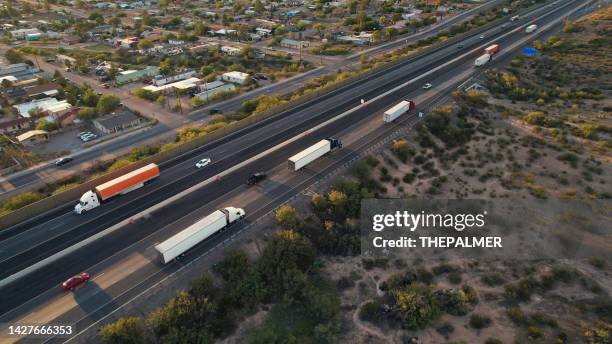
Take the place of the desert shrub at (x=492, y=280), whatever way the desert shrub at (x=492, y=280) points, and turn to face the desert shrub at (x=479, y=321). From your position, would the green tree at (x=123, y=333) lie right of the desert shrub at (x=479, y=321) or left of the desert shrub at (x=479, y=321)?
right

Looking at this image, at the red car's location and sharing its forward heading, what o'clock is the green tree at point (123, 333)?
The green tree is roughly at 4 o'clock from the red car.

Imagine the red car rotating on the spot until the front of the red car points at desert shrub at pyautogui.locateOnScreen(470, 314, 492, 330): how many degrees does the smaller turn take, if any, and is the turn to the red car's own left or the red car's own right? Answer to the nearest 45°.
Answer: approximately 90° to the red car's own right

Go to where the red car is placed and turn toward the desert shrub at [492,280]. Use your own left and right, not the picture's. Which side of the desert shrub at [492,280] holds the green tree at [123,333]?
right

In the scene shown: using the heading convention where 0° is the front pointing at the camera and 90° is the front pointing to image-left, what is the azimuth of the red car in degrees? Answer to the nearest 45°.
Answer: approximately 225°

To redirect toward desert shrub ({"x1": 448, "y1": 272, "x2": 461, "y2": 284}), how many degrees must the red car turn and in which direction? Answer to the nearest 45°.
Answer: approximately 90° to its right

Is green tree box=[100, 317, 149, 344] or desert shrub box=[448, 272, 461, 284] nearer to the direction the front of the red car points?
the desert shrub

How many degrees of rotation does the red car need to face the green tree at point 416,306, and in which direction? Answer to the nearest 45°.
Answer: approximately 90° to its right
